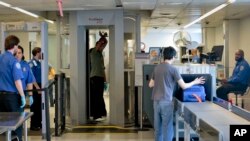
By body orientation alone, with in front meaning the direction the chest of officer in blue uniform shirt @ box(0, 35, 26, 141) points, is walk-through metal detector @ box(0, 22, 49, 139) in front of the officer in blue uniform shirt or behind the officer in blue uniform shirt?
in front

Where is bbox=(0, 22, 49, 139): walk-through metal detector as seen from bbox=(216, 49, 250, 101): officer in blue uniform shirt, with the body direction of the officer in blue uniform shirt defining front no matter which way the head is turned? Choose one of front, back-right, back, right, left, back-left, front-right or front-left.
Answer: front-left

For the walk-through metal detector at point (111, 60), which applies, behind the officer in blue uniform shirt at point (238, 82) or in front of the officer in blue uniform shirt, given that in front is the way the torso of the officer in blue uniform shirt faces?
in front

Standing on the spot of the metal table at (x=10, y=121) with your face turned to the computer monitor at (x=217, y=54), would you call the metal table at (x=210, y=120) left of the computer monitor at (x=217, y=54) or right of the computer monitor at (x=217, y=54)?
right

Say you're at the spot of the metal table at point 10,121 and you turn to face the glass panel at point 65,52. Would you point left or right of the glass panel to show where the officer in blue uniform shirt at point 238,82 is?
right

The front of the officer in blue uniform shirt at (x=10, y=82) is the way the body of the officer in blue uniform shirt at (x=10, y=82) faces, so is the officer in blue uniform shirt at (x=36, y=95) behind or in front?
in front

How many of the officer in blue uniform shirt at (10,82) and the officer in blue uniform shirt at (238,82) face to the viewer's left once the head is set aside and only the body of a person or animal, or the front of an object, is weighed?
1

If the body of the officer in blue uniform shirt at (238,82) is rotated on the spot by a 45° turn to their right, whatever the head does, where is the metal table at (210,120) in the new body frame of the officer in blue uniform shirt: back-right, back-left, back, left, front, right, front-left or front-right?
back-left

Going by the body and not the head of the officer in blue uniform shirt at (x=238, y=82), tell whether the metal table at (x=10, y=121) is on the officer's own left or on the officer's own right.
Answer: on the officer's own left

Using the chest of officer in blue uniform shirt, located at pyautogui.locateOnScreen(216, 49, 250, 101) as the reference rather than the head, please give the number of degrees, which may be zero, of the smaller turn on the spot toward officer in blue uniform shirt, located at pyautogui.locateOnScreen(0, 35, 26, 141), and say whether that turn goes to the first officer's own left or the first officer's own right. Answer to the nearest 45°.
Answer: approximately 45° to the first officer's own left

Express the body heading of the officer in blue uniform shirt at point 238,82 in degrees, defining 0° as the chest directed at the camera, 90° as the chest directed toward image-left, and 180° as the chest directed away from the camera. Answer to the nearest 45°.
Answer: approximately 90°

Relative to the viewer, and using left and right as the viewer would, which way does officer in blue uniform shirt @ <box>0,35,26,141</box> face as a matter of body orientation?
facing away from the viewer and to the right of the viewer

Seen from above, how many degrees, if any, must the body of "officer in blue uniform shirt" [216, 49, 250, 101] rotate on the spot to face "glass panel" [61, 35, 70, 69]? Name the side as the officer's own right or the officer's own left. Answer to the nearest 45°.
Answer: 0° — they already face it
